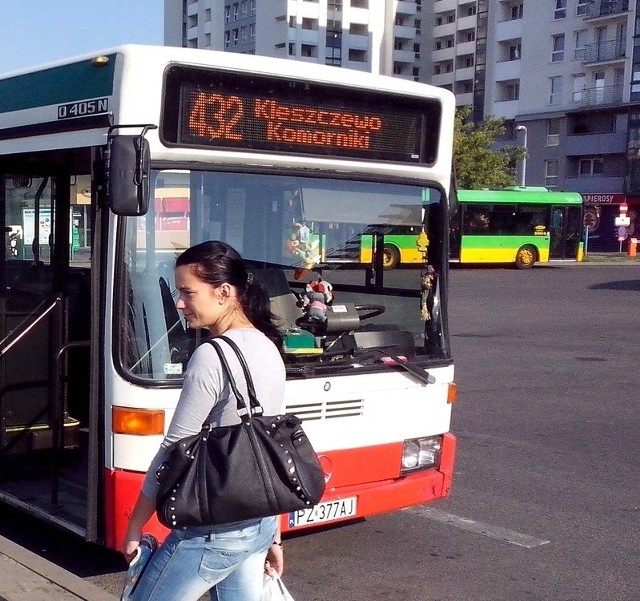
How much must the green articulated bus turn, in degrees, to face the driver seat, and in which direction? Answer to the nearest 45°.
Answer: approximately 90° to its right

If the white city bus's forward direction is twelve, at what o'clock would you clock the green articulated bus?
The green articulated bus is roughly at 8 o'clock from the white city bus.

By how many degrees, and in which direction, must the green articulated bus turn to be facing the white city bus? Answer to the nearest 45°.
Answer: approximately 90° to its right

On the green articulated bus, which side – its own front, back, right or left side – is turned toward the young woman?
right

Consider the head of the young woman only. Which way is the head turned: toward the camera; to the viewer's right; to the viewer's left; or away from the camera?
to the viewer's left

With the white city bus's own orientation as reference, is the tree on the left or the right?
on its left

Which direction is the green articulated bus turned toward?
to the viewer's right

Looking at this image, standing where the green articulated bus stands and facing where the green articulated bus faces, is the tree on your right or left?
on your left

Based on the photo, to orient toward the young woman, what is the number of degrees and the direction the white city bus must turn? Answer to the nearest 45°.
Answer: approximately 45° to its right

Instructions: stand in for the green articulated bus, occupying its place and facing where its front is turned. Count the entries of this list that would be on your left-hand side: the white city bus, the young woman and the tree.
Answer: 1
